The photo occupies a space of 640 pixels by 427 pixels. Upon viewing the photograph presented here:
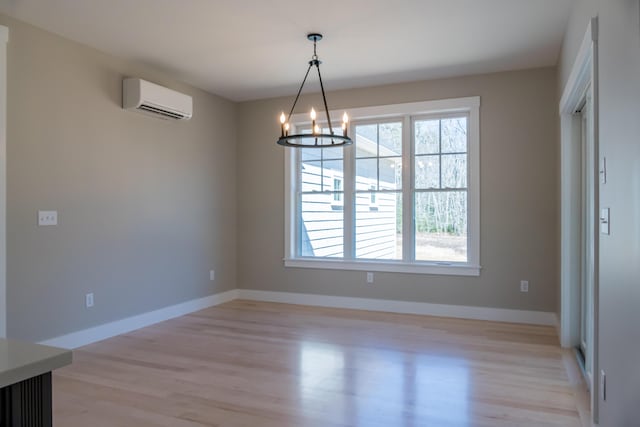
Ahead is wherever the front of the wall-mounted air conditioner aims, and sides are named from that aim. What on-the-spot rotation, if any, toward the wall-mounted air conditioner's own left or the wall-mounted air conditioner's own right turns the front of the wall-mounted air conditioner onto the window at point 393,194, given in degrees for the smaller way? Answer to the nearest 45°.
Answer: approximately 45° to the wall-mounted air conditioner's own left

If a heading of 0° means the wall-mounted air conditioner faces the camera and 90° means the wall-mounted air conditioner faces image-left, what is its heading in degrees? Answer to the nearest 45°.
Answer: approximately 315°

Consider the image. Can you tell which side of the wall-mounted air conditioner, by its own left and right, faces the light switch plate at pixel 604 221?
front
